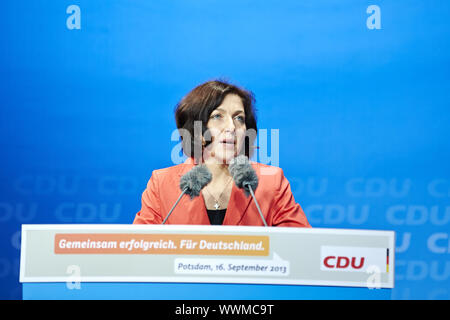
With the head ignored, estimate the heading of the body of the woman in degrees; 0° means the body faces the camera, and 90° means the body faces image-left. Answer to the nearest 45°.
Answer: approximately 0°

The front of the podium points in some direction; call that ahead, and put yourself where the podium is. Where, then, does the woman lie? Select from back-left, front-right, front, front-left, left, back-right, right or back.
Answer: back

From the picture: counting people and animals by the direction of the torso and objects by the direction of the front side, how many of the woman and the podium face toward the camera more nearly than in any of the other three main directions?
2

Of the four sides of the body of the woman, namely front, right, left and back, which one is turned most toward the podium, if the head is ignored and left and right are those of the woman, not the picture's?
front

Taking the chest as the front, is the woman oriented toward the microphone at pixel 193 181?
yes
